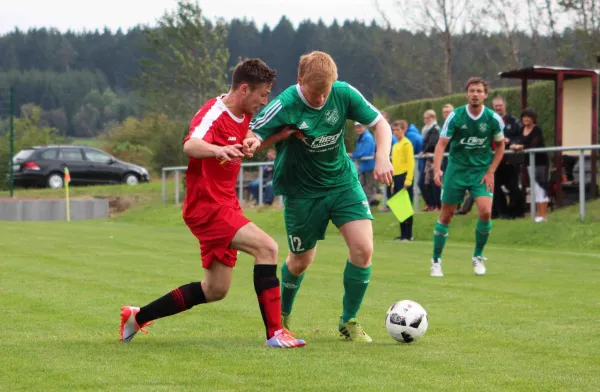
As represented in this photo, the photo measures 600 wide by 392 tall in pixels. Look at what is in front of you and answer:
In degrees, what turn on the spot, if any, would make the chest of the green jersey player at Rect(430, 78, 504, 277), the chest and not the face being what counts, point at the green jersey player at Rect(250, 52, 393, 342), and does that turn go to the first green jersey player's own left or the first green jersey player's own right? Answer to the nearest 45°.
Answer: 0° — they already face them

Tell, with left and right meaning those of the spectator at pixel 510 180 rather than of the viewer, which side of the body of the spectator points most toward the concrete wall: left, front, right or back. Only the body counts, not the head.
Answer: right

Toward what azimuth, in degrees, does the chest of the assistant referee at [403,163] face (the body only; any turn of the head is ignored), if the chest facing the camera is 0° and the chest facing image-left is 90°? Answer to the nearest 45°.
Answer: approximately 45°

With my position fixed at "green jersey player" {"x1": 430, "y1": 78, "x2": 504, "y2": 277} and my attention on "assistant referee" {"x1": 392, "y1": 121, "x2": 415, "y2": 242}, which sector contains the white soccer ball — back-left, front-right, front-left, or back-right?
back-left

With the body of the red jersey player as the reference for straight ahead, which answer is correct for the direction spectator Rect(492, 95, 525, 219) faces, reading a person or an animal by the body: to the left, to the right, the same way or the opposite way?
to the right

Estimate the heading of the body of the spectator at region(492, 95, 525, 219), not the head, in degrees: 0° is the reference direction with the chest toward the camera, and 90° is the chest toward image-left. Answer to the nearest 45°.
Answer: approximately 45°

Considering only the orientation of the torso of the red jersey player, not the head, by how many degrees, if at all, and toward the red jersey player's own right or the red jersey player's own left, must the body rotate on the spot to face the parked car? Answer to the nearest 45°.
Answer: approximately 135° to the red jersey player's own left

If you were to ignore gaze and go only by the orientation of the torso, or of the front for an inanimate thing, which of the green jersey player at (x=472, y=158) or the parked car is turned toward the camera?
the green jersey player

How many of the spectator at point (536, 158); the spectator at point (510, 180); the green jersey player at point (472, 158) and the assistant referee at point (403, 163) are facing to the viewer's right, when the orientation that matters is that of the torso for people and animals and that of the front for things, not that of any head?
0

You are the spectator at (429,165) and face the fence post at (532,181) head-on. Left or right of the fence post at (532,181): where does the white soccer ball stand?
right
